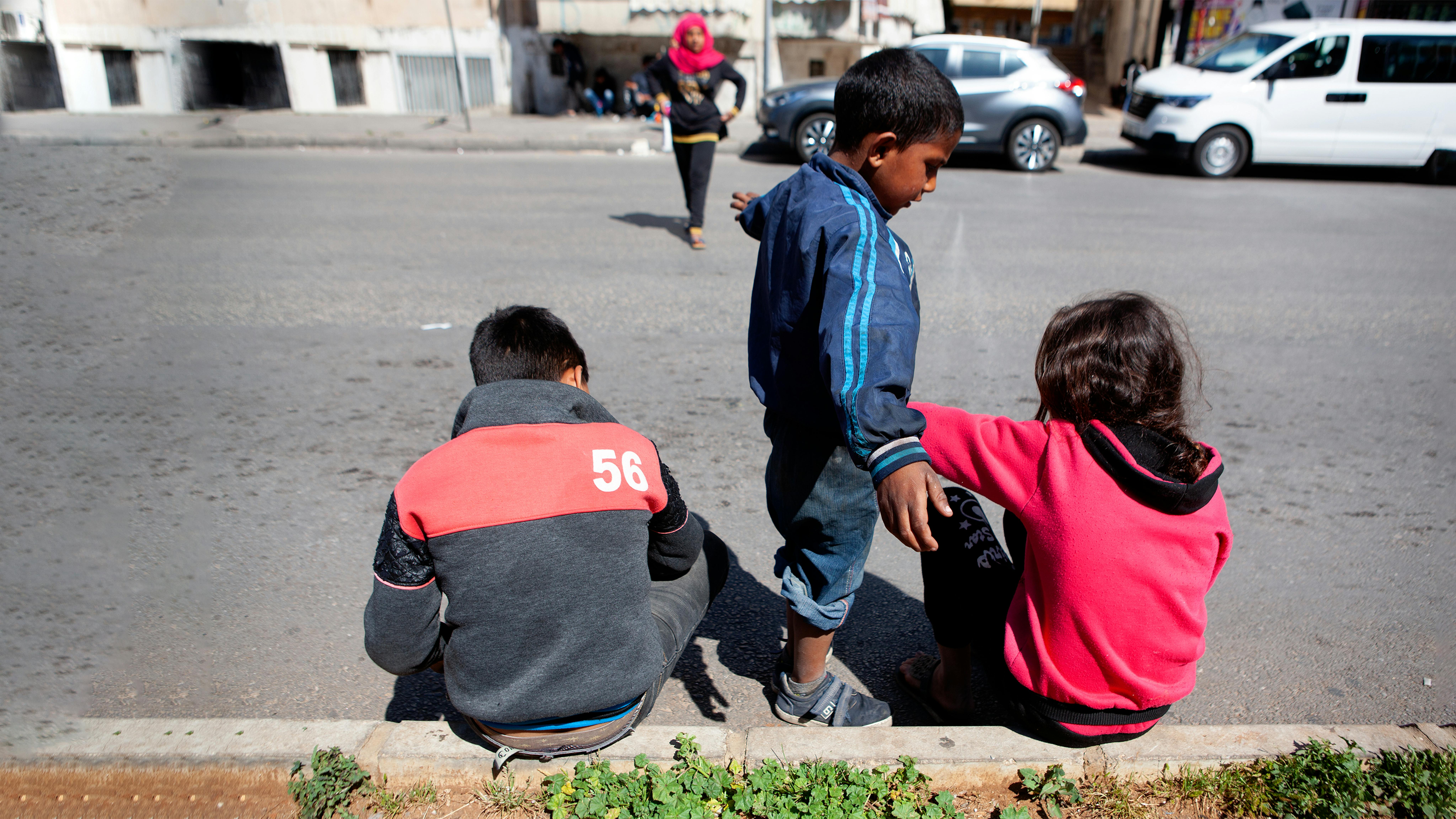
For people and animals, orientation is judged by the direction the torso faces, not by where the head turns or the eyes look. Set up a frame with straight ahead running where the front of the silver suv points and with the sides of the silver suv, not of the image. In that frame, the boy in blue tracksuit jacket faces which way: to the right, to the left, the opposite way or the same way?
the opposite way

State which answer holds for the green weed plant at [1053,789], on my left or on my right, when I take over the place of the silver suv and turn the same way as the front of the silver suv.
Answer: on my left

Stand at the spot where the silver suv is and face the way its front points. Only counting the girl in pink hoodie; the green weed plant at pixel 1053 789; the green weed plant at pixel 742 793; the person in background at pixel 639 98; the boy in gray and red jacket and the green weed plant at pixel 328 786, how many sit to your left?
5

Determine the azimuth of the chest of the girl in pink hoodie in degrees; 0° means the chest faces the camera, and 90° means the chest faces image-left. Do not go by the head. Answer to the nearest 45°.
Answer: approximately 135°

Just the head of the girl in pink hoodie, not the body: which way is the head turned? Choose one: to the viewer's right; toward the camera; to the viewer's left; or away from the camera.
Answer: away from the camera

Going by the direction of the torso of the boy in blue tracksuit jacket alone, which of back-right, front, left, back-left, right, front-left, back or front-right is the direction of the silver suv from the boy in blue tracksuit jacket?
left

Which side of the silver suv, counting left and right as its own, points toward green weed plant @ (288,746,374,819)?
left

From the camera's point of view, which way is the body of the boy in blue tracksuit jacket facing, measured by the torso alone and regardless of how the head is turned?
to the viewer's right

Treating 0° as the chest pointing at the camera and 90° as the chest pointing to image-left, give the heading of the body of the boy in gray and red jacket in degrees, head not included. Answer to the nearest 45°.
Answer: approximately 180°

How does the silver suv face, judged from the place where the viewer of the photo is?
facing to the left of the viewer

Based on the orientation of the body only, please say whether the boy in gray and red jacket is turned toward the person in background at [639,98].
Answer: yes

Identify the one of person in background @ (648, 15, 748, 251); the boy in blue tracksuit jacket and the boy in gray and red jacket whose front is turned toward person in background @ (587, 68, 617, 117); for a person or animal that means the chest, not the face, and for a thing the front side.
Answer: the boy in gray and red jacket
